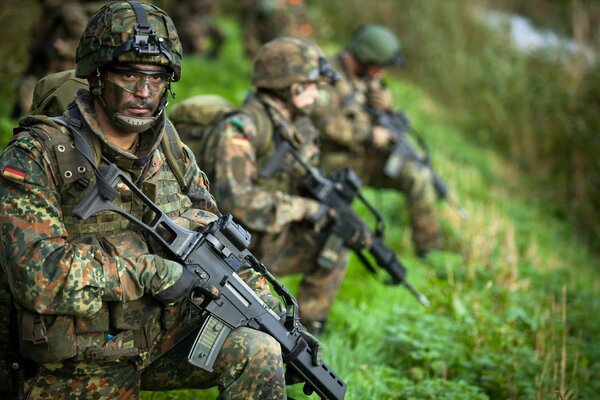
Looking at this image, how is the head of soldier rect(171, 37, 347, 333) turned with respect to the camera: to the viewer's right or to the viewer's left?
to the viewer's right

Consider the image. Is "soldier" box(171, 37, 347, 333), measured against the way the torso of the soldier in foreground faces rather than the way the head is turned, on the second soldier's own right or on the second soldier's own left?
on the second soldier's own left

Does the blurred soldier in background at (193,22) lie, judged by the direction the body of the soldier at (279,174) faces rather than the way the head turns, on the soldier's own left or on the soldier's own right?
on the soldier's own left

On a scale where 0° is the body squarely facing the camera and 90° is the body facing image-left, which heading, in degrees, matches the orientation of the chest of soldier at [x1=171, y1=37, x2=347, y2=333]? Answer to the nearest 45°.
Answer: approximately 270°

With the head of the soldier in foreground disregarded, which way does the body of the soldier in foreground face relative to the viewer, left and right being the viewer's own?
facing the viewer and to the right of the viewer

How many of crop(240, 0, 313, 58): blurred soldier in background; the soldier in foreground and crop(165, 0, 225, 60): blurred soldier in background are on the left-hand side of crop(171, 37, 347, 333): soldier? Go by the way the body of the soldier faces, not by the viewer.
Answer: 2

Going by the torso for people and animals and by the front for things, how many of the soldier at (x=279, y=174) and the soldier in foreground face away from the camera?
0

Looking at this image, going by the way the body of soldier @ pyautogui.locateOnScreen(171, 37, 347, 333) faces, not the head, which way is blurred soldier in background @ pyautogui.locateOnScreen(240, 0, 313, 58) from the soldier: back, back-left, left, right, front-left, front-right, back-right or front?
left
